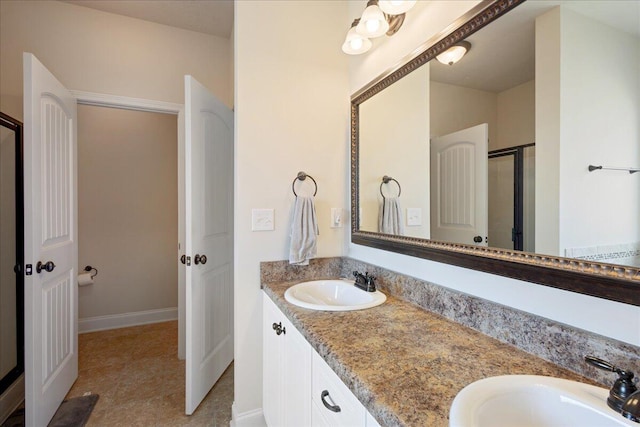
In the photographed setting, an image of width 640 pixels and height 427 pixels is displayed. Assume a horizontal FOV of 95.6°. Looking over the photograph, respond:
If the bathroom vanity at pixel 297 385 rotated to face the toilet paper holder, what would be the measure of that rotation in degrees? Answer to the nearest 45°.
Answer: approximately 90° to its right

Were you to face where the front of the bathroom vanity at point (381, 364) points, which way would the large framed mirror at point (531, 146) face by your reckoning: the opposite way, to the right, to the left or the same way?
the same way

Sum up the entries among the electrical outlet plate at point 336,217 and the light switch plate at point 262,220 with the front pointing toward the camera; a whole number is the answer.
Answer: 2

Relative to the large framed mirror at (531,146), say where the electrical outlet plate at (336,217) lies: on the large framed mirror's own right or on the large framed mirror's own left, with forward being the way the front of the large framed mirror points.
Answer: on the large framed mirror's own right

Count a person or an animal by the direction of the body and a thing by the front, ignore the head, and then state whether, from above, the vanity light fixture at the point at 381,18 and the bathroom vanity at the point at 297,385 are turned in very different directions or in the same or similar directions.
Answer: same or similar directions

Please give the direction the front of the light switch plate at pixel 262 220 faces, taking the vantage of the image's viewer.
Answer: facing the viewer

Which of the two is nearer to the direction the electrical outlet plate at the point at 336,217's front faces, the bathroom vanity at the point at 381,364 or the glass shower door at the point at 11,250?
the bathroom vanity

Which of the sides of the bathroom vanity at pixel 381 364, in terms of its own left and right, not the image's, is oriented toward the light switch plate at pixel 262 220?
right

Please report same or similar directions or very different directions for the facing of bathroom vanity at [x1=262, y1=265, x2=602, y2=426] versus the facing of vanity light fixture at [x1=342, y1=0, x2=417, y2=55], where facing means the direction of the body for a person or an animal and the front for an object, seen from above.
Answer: same or similar directions

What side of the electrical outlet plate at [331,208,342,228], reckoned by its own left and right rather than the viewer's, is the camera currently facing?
front

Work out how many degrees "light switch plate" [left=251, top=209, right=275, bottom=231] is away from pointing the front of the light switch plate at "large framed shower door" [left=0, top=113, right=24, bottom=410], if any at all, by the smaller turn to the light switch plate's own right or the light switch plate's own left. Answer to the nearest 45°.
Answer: approximately 90° to the light switch plate's own right
